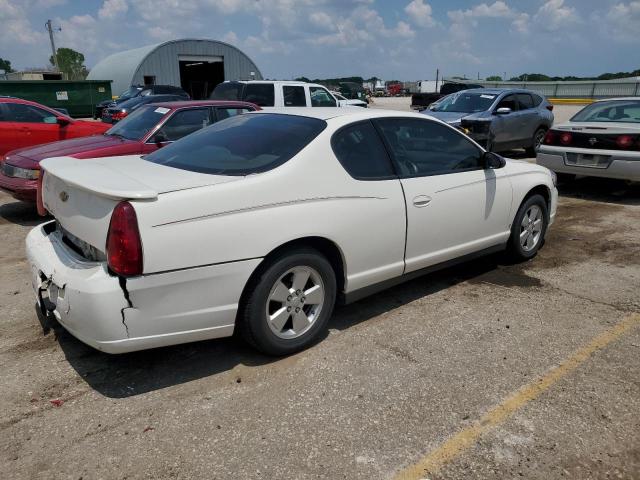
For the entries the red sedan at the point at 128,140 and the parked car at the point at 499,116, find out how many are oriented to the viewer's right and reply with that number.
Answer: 0

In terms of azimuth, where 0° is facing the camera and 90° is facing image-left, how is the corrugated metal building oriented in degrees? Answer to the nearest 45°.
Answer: approximately 315°

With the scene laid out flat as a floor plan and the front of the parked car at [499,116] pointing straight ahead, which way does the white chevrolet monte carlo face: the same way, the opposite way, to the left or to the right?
the opposite way

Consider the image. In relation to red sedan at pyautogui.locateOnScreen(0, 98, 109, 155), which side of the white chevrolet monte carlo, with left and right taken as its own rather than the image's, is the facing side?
left

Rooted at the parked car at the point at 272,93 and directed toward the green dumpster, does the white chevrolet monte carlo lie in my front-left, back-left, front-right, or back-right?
back-left

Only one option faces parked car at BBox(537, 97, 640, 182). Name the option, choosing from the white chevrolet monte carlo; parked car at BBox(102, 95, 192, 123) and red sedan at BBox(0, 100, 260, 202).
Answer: the white chevrolet monte carlo

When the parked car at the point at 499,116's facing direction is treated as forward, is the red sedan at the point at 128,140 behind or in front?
in front

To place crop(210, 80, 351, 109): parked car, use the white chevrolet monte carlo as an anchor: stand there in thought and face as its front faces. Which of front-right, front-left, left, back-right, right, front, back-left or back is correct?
front-left

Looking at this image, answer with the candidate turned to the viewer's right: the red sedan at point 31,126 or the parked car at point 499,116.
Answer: the red sedan

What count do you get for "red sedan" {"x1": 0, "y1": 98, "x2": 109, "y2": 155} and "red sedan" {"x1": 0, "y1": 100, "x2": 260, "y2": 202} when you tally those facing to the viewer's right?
1

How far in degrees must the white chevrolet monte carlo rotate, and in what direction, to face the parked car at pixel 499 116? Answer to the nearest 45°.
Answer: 0° — it already faces it
